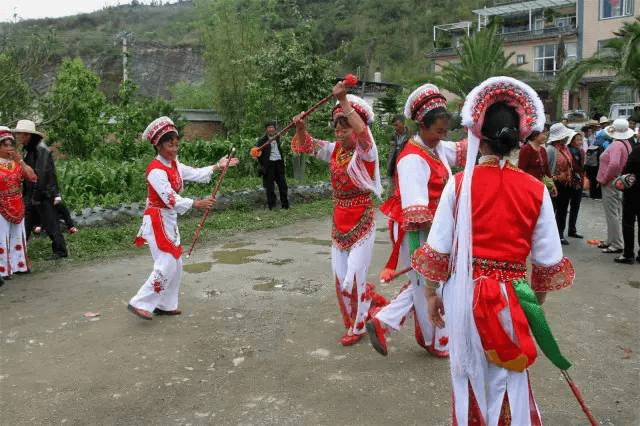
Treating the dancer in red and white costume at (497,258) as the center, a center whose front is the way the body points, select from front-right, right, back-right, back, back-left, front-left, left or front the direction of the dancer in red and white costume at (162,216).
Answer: front-left

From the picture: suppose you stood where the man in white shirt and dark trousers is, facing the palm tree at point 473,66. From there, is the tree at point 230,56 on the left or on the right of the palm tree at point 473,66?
left

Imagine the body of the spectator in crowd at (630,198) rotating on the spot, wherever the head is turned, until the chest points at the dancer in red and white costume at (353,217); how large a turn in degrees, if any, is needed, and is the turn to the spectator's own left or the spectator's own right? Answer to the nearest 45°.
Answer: approximately 45° to the spectator's own left

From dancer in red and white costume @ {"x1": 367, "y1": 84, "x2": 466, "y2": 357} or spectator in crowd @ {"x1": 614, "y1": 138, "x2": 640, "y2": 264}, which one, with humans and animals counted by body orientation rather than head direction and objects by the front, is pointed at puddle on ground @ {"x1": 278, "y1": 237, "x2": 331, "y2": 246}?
the spectator in crowd

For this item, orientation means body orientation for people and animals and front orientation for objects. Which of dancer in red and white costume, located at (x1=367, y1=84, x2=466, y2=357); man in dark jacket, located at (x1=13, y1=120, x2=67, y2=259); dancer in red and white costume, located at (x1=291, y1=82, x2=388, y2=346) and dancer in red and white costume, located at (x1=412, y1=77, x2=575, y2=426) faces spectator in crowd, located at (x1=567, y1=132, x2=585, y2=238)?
dancer in red and white costume, located at (x1=412, y1=77, x2=575, y2=426)

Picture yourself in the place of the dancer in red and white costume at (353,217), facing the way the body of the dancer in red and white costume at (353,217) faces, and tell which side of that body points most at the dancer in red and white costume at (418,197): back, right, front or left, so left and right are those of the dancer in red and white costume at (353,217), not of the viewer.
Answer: left

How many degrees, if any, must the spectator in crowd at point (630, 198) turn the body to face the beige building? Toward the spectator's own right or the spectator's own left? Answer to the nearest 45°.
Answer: approximately 90° to the spectator's own right

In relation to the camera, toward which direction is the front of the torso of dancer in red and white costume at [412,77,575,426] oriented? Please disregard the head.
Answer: away from the camera

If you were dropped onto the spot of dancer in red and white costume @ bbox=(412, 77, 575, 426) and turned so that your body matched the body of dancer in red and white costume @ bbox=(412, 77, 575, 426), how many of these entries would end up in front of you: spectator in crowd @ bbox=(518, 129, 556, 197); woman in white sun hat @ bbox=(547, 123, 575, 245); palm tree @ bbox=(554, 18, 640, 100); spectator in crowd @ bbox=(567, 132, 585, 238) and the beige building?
5

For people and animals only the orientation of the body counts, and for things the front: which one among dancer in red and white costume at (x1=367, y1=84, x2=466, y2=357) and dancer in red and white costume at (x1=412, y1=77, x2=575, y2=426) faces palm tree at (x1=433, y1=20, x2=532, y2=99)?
dancer in red and white costume at (x1=412, y1=77, x2=575, y2=426)

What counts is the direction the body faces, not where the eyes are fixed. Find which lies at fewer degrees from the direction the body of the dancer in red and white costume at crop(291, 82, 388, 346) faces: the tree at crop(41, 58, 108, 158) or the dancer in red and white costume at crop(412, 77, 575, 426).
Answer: the dancer in red and white costume

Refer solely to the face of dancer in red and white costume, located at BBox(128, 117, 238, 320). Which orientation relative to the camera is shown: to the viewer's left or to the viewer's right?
to the viewer's right

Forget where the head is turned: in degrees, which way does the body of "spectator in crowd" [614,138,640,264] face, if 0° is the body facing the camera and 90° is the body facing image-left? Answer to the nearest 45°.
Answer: approximately 90°

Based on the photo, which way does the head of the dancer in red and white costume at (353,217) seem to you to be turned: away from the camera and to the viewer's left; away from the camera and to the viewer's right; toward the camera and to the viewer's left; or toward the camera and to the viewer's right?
toward the camera and to the viewer's left

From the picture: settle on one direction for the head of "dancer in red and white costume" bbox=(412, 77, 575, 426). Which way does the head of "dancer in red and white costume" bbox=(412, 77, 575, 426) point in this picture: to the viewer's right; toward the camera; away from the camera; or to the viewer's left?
away from the camera
